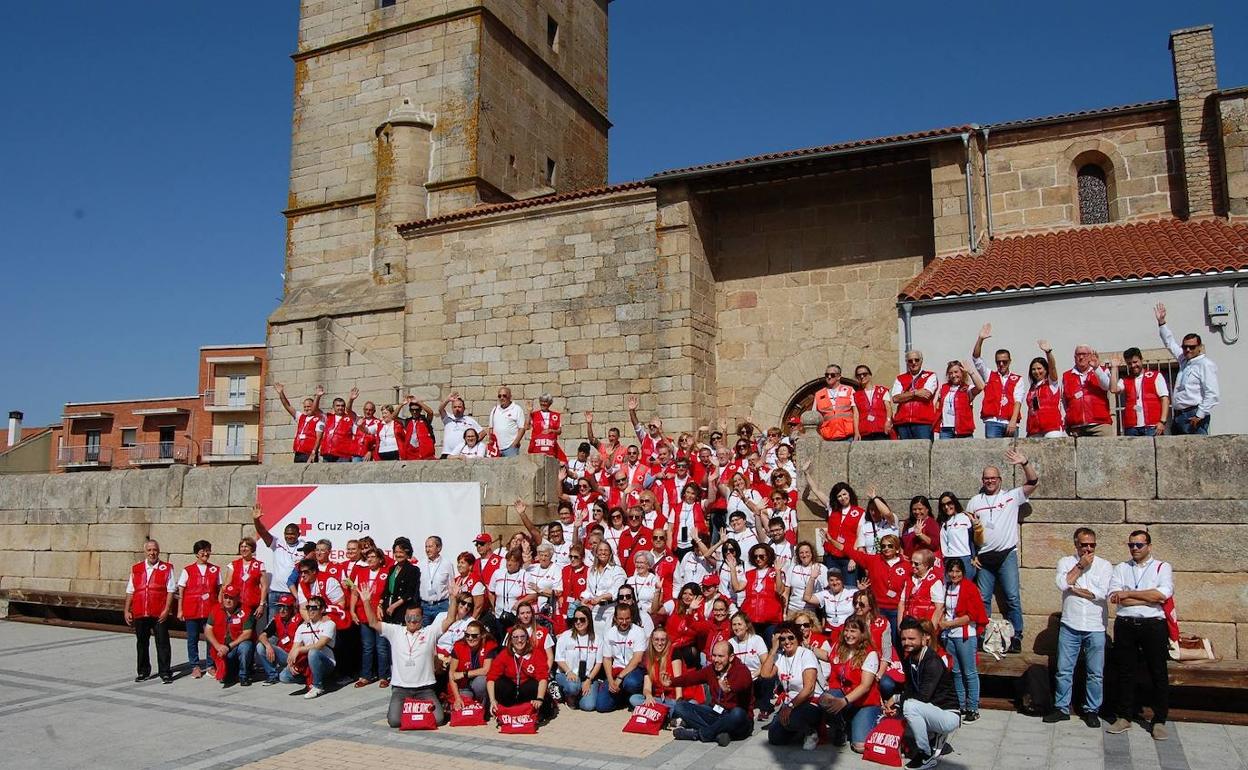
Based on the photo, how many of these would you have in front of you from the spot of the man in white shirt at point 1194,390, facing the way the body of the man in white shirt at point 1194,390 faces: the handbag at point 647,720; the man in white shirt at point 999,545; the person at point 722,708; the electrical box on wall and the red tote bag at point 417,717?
4

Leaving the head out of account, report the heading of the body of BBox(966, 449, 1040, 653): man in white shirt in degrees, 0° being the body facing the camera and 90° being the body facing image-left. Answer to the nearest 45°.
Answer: approximately 0°

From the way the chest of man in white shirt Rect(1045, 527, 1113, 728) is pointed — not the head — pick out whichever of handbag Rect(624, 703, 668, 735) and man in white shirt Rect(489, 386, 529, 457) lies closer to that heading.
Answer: the handbag

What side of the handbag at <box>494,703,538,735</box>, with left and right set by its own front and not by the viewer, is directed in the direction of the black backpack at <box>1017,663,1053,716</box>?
left

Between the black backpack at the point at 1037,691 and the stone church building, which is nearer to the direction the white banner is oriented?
the black backpack

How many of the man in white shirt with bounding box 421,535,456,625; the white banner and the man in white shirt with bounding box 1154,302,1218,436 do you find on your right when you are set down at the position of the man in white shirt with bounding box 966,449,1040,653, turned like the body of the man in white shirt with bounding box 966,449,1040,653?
2

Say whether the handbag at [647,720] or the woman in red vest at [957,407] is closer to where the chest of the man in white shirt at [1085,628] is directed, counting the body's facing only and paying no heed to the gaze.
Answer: the handbag

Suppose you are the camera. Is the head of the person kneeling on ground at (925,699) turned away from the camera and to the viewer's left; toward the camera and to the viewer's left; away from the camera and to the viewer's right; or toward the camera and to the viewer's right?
toward the camera and to the viewer's left

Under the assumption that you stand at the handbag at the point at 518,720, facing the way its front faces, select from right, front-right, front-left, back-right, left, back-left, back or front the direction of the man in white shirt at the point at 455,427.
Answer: back
